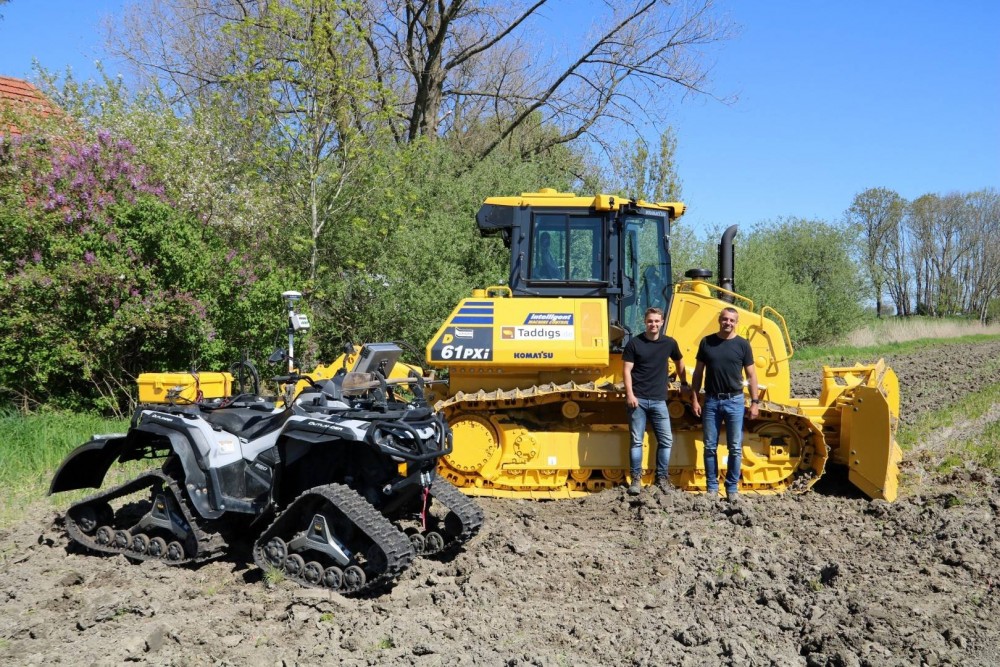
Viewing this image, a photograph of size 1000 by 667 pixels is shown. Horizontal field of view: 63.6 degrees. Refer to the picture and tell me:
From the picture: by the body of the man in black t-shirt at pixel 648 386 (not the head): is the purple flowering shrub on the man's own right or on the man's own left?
on the man's own right

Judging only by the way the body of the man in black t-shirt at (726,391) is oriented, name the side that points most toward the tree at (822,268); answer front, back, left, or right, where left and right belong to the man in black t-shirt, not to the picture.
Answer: back

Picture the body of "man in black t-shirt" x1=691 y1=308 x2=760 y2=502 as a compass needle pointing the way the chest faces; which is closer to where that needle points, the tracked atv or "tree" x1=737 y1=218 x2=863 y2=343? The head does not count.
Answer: the tracked atv

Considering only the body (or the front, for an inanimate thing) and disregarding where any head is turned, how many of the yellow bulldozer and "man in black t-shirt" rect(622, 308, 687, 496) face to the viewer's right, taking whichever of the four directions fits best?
1

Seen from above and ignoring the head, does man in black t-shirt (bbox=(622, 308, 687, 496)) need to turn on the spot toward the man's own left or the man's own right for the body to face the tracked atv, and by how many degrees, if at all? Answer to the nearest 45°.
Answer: approximately 45° to the man's own right

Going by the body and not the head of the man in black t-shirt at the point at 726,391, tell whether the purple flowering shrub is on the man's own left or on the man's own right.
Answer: on the man's own right

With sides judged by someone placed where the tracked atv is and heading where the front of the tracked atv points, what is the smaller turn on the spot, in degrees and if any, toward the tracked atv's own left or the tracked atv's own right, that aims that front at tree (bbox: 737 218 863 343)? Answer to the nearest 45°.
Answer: approximately 90° to the tracked atv's own left

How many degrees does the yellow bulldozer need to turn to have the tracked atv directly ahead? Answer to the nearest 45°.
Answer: approximately 135° to its right

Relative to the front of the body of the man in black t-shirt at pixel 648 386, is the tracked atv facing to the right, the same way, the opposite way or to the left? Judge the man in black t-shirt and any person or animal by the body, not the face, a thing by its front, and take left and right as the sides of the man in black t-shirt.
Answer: to the left

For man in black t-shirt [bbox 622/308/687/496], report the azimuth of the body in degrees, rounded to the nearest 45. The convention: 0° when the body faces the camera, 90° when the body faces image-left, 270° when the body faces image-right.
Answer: approximately 0°

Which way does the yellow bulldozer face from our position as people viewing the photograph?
facing to the right of the viewer

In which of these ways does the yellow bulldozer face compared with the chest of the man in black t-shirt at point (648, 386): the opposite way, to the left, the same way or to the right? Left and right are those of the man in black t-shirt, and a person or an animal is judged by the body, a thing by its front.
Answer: to the left
